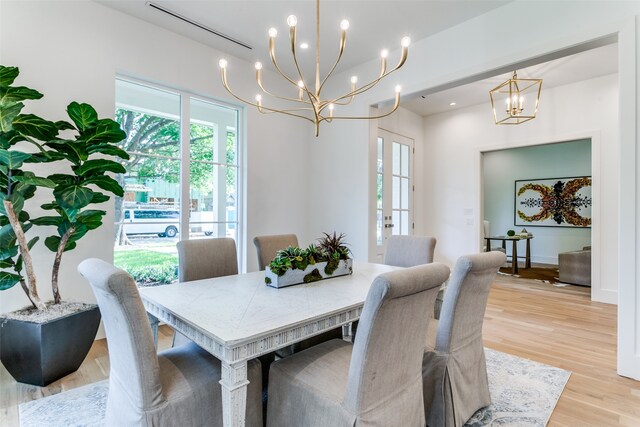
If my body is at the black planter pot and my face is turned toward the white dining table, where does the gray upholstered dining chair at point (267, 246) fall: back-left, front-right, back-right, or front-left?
front-left

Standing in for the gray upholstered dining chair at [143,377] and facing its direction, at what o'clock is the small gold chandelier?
The small gold chandelier is roughly at 1 o'clock from the gray upholstered dining chair.

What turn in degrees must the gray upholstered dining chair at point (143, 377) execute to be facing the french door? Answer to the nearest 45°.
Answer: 0° — it already faces it

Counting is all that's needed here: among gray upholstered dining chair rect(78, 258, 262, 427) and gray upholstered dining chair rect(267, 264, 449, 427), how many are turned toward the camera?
0

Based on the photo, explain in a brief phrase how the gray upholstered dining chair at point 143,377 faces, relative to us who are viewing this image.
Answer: facing away from the viewer and to the right of the viewer

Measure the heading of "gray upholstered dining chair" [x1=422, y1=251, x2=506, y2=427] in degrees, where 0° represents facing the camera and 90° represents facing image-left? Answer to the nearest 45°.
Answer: approximately 135°

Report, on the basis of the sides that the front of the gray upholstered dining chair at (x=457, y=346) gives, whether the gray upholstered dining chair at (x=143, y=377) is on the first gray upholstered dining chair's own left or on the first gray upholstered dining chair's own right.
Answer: on the first gray upholstered dining chair's own left

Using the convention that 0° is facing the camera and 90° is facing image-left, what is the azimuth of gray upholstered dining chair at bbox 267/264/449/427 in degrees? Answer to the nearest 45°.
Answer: approximately 135°

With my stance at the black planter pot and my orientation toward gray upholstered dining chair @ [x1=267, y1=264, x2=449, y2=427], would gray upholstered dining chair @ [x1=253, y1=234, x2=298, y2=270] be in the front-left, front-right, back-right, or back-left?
front-left

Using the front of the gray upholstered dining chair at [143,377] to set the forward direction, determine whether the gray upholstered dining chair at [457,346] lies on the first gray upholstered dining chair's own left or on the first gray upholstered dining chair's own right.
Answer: on the first gray upholstered dining chair's own right

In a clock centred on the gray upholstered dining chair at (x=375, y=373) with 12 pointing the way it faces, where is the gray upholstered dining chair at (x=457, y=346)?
the gray upholstered dining chair at (x=457, y=346) is roughly at 3 o'clock from the gray upholstered dining chair at (x=375, y=373).

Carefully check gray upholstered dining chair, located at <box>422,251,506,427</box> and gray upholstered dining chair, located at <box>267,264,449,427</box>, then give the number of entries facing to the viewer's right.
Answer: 0

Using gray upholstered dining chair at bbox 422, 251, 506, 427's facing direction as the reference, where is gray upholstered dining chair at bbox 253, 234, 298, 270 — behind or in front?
in front

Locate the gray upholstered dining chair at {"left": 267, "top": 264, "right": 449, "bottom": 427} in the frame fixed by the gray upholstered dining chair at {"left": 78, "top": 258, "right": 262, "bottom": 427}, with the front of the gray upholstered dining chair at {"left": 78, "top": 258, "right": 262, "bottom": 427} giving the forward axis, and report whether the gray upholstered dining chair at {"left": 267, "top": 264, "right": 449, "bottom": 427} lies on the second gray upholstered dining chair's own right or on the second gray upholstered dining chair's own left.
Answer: on the second gray upholstered dining chair's own right

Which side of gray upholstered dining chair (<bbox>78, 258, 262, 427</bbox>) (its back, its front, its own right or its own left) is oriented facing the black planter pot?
left
